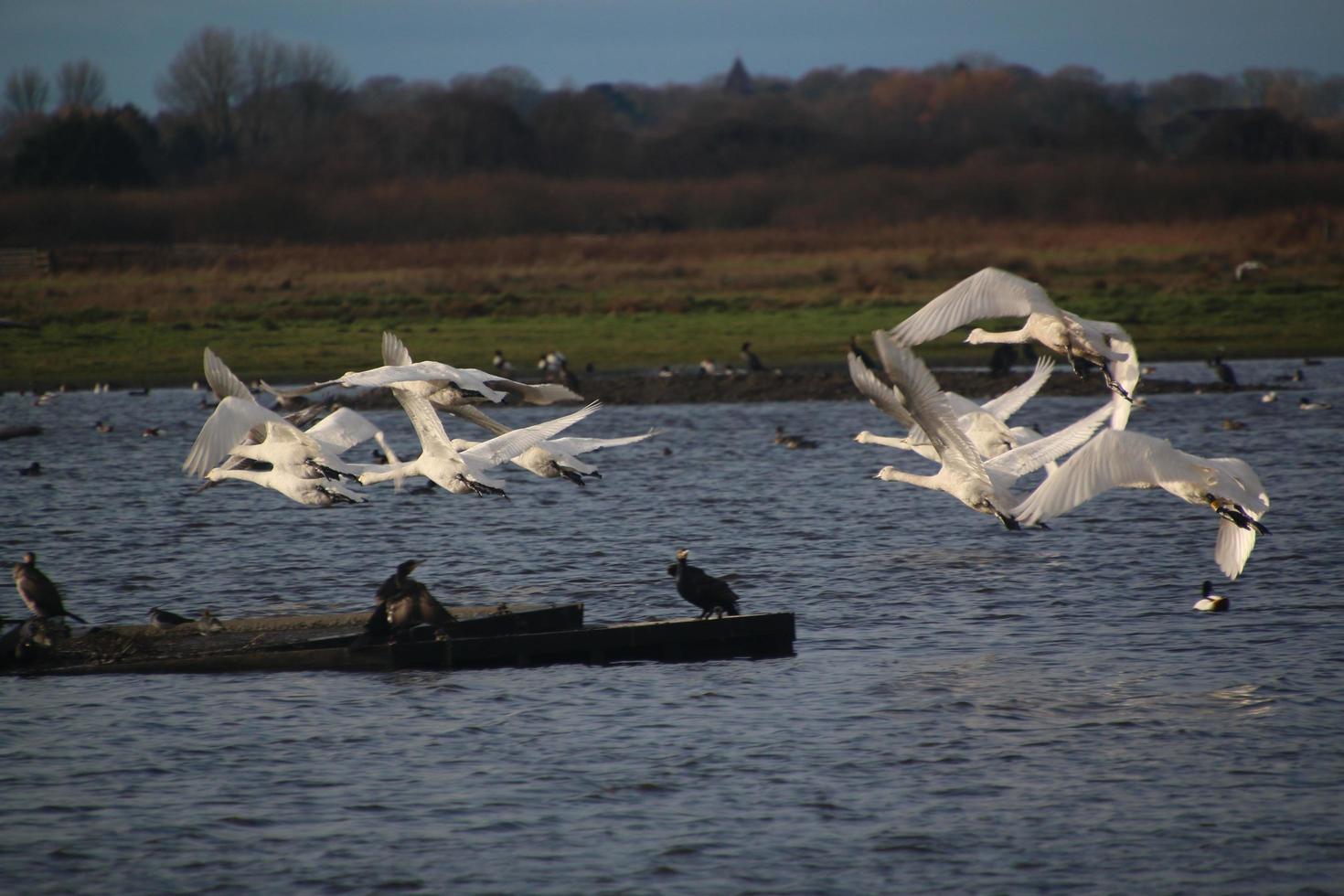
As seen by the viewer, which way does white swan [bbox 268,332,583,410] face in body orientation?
to the viewer's left

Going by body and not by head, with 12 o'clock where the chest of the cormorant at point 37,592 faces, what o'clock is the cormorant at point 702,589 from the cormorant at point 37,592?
the cormorant at point 702,589 is roughly at 7 o'clock from the cormorant at point 37,592.

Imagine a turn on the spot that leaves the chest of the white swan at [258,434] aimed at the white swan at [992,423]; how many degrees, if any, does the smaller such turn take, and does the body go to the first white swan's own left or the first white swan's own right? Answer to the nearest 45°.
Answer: approximately 180°

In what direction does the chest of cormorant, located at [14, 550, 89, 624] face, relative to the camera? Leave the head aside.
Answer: to the viewer's left

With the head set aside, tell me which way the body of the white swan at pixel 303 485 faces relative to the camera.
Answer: to the viewer's left

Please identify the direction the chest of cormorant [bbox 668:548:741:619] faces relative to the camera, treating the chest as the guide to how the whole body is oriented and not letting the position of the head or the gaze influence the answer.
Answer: to the viewer's left

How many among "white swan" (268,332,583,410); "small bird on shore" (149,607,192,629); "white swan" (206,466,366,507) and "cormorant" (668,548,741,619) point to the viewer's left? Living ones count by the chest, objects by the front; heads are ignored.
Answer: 4

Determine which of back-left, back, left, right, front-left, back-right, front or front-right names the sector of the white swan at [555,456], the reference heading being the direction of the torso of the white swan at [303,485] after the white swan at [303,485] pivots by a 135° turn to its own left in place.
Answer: front-left

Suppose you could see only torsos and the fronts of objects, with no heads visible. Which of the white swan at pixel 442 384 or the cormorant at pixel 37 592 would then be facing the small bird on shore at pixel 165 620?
the white swan

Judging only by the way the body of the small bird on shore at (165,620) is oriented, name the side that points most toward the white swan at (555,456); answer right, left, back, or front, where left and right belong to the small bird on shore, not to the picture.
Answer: back

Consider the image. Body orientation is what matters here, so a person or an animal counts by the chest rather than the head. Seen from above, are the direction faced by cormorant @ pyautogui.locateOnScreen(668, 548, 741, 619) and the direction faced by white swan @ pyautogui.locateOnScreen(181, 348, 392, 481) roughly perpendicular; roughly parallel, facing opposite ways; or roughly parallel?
roughly parallel

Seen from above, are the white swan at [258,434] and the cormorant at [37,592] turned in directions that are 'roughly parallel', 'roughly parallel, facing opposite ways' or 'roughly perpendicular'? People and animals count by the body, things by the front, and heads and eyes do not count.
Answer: roughly parallel

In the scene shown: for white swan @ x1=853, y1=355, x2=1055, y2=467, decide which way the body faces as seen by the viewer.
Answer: to the viewer's left

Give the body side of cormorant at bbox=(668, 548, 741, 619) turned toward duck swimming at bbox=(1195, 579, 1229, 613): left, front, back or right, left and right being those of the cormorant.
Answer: back

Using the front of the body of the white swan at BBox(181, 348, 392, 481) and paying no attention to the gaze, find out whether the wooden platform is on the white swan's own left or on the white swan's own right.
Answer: on the white swan's own left

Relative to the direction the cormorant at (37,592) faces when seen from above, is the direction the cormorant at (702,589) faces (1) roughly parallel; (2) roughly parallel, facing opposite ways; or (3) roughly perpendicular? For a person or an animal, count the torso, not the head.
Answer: roughly parallel
